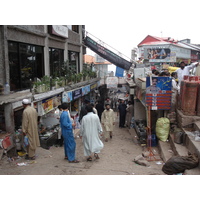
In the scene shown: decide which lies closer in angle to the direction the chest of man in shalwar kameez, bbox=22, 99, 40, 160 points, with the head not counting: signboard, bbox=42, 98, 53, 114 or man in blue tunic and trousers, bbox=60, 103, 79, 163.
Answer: the signboard

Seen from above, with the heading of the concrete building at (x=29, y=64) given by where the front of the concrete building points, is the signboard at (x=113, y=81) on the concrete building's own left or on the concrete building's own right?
on the concrete building's own left

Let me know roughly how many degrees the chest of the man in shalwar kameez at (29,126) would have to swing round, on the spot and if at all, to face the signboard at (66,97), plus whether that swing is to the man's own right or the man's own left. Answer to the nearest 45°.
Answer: approximately 45° to the man's own right

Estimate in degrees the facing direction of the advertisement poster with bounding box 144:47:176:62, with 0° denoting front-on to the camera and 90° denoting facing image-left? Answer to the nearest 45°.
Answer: approximately 0°

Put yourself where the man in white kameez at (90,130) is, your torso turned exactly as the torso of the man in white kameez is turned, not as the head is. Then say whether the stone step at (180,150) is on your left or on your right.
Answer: on your right

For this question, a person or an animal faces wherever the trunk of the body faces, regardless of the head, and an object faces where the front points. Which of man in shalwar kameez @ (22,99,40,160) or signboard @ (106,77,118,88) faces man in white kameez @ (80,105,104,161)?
the signboard

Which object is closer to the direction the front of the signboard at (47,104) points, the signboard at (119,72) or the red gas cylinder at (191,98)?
the red gas cylinder

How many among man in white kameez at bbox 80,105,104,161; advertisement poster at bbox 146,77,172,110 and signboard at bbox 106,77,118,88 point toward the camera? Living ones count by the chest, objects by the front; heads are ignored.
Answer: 2

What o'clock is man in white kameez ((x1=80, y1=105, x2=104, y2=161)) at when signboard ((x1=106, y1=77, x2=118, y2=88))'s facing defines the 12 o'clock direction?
The man in white kameez is roughly at 12 o'clock from the signboard.

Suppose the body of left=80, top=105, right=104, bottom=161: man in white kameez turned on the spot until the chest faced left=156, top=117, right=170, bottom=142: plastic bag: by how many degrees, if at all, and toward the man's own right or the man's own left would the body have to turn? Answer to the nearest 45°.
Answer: approximately 45° to the man's own right

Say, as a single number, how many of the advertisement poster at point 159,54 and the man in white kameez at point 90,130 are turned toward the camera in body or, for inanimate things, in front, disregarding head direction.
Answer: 1
